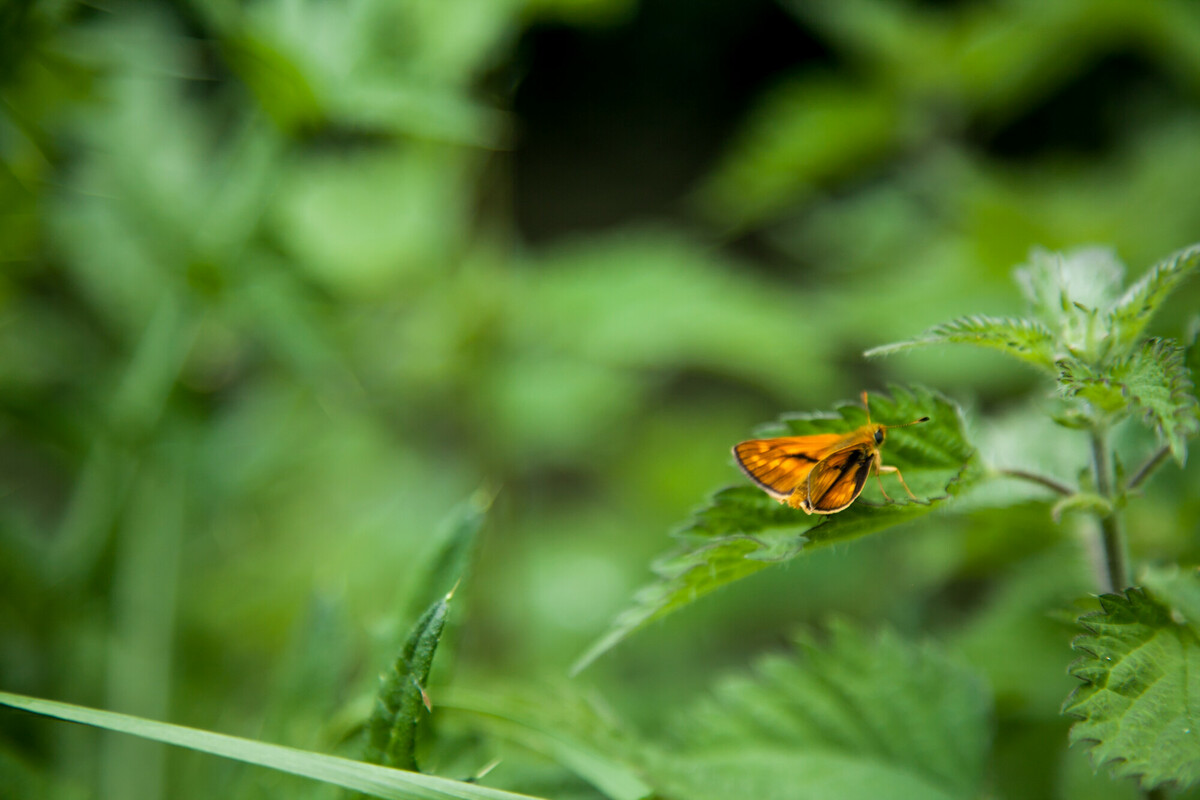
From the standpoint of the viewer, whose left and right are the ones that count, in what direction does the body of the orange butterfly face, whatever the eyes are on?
facing to the right of the viewer
